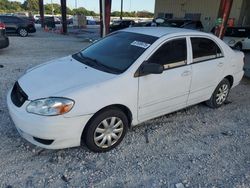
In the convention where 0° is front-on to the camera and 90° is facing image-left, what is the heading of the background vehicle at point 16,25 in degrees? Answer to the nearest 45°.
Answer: approximately 270°

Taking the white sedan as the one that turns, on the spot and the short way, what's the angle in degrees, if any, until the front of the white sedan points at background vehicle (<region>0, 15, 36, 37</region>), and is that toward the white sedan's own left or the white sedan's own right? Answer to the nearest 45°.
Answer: approximately 90° to the white sedan's own right

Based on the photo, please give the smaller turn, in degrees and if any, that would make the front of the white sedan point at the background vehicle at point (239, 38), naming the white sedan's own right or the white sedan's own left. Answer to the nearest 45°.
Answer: approximately 180°

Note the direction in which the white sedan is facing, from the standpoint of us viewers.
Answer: facing the viewer and to the left of the viewer

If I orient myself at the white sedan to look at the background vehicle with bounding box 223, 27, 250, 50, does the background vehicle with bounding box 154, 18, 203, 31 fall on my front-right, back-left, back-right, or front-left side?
front-left

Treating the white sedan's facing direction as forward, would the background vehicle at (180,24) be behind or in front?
behind

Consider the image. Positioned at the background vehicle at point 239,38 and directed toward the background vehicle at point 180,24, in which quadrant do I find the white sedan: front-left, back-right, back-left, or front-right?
back-left
